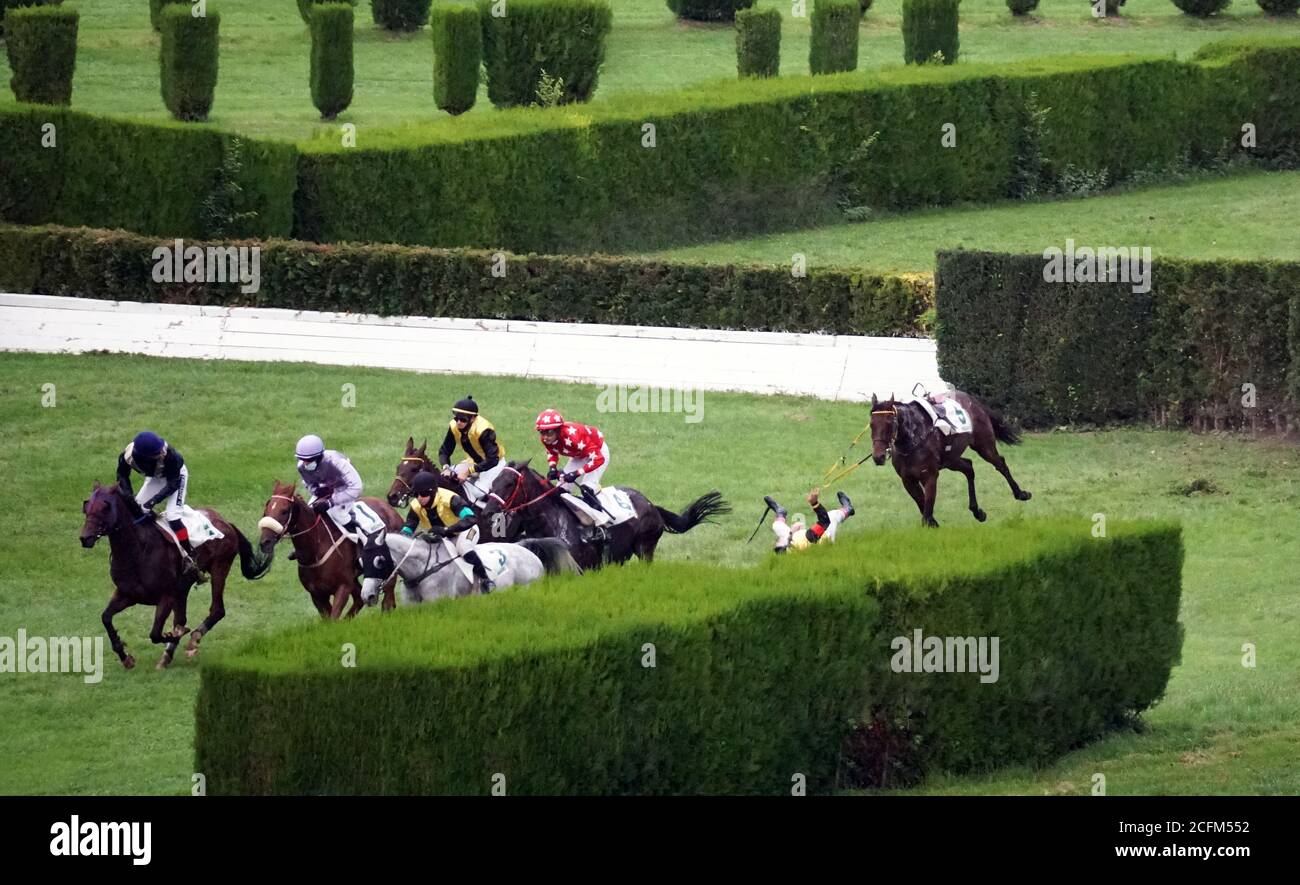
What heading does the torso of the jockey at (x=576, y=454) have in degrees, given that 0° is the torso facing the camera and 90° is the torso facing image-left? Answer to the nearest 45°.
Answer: approximately 45°

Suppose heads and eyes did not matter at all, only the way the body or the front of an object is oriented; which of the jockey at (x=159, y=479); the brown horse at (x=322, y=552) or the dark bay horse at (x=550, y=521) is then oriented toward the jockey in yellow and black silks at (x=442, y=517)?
the dark bay horse

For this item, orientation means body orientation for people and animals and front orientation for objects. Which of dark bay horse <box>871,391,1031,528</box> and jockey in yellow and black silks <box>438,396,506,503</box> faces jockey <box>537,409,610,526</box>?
the dark bay horse

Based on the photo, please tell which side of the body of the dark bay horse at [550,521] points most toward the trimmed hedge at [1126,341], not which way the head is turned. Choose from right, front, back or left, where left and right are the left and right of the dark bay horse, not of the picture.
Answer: back

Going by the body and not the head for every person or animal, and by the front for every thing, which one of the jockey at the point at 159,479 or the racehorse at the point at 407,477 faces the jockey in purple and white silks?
the racehorse

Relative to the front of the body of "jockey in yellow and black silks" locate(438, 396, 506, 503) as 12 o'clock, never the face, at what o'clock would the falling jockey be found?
The falling jockey is roughly at 8 o'clock from the jockey in yellow and black silks.

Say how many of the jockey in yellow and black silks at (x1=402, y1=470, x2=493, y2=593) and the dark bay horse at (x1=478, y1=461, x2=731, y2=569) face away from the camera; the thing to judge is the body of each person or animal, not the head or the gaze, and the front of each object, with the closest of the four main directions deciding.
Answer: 0

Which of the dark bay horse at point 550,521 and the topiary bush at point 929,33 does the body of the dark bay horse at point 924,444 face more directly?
the dark bay horse

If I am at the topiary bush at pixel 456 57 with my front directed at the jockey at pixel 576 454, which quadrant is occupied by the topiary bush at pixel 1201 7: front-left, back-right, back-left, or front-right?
back-left

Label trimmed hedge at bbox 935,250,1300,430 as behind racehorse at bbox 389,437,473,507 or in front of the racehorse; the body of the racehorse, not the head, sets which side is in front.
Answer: behind

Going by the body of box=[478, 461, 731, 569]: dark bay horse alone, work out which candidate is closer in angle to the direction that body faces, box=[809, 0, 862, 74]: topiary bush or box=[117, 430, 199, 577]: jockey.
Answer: the jockey
